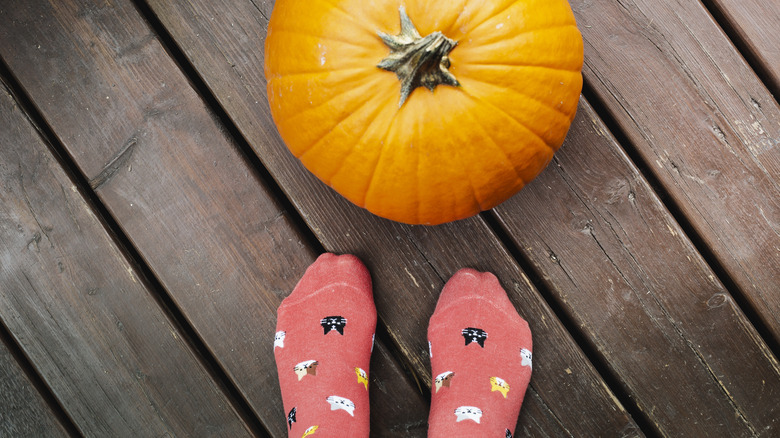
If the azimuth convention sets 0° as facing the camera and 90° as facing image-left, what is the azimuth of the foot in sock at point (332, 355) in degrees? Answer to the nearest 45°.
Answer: approximately 180°

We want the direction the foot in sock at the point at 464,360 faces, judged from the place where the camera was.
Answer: facing away from the viewer

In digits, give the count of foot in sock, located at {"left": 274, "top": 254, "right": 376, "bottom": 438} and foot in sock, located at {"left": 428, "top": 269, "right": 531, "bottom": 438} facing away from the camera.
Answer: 2
